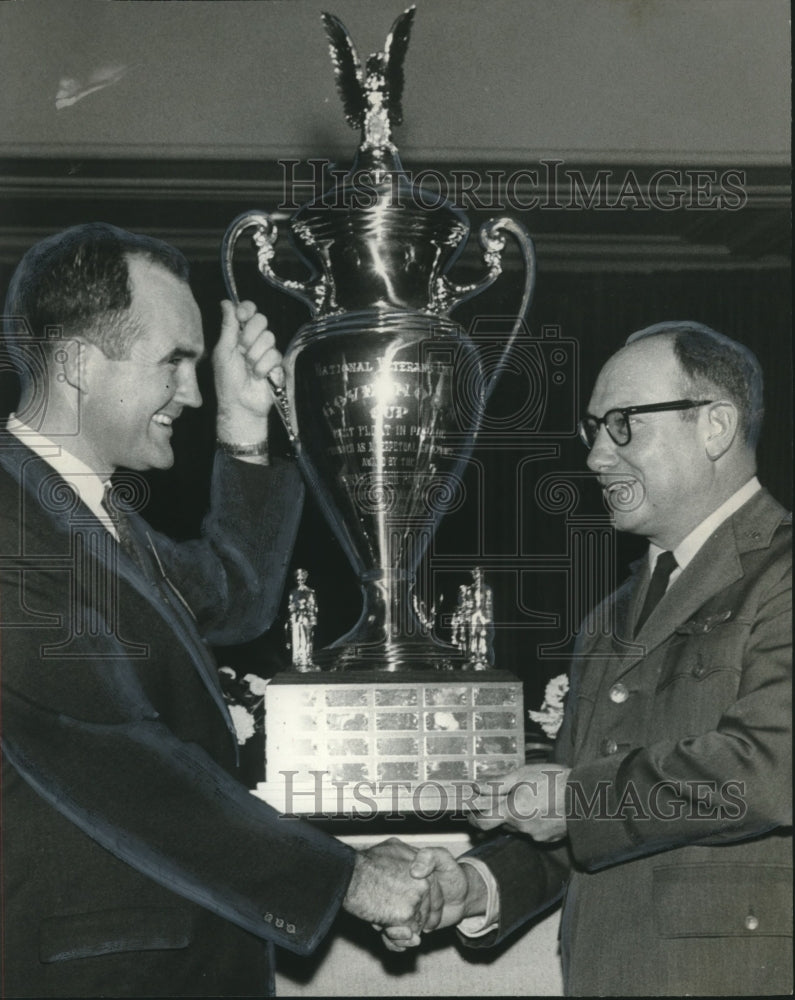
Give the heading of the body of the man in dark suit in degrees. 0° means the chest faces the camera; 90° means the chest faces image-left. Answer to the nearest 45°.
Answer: approximately 270°

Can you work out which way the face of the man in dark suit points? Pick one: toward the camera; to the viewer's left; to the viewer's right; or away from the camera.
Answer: to the viewer's right
